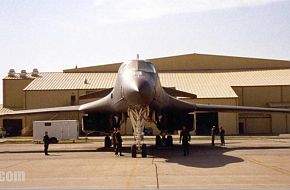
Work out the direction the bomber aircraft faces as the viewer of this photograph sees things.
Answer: facing the viewer
